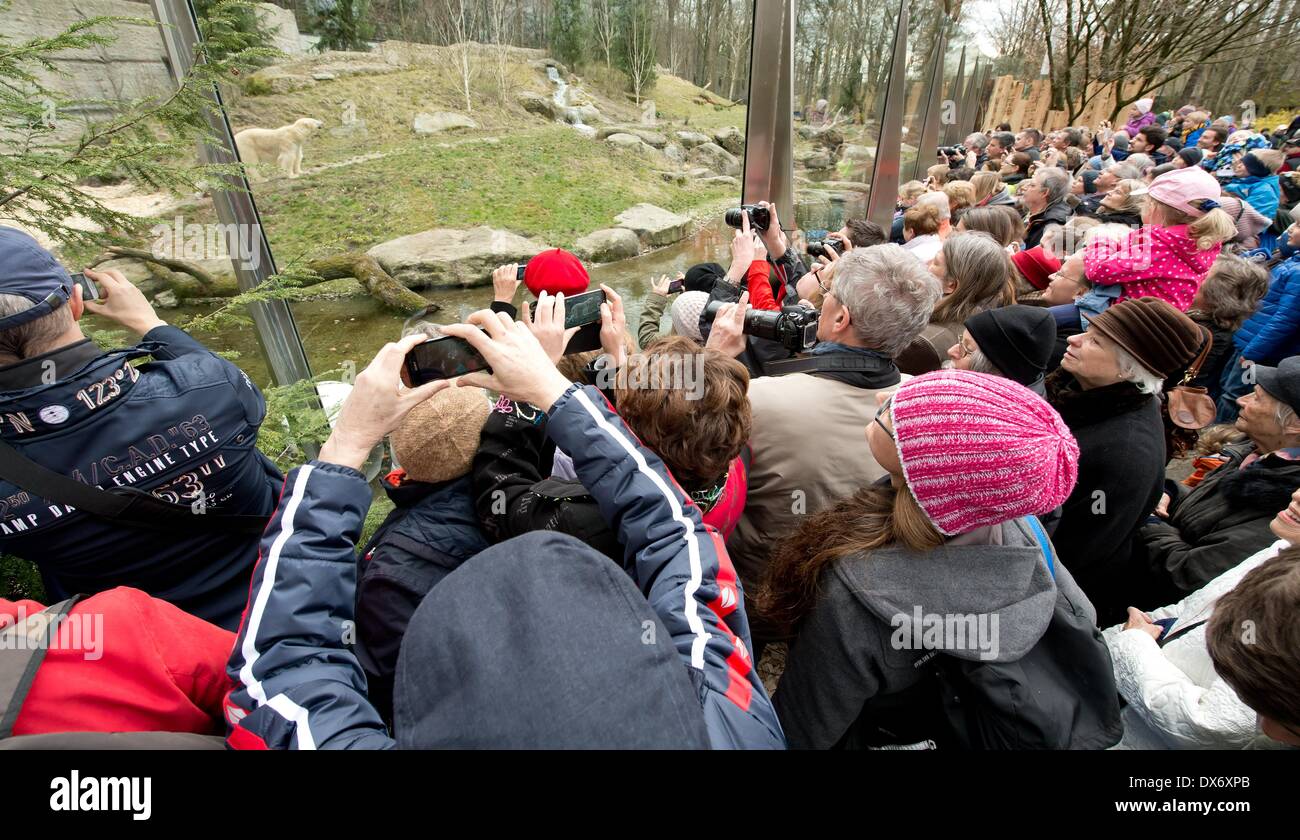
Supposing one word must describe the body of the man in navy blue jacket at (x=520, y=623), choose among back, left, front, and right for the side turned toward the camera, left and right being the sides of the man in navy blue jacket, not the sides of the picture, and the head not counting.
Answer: back

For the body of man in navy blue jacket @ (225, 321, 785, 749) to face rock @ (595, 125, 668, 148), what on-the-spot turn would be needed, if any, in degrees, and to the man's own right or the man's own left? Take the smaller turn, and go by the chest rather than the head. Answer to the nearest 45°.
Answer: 0° — they already face it

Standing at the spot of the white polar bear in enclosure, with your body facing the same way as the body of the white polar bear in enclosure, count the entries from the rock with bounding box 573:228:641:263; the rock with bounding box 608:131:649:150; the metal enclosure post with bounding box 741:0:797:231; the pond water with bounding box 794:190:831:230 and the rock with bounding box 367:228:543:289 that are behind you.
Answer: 0

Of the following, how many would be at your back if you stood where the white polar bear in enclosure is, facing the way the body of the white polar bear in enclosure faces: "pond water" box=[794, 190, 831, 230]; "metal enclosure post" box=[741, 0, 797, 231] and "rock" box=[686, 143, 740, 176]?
0

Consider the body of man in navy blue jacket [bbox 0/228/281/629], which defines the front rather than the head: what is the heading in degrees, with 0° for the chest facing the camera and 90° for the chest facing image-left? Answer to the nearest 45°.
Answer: approximately 180°

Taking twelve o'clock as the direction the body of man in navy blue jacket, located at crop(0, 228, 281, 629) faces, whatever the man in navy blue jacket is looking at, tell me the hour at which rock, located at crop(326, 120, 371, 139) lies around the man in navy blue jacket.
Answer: The rock is roughly at 1 o'clock from the man in navy blue jacket.

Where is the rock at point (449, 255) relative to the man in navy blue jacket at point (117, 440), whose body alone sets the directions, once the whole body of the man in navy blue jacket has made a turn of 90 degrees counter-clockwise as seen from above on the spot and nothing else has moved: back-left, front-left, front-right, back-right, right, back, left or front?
back-right

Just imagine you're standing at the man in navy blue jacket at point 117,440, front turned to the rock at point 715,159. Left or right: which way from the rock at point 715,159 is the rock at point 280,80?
left

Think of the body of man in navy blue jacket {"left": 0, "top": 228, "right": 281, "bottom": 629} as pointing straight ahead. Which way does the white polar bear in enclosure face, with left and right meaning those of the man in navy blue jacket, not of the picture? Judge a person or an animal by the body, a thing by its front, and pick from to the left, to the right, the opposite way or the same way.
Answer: to the right

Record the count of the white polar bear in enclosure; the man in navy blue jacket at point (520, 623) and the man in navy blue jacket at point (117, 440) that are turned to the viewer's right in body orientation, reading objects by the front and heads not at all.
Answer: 1

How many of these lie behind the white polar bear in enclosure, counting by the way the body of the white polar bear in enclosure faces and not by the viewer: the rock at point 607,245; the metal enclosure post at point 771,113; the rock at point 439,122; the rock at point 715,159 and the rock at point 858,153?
0

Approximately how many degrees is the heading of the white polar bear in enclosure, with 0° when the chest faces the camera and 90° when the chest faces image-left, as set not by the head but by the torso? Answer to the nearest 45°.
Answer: approximately 270°

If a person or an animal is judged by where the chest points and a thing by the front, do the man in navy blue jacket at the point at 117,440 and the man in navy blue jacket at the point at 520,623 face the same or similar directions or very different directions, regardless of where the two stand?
same or similar directions

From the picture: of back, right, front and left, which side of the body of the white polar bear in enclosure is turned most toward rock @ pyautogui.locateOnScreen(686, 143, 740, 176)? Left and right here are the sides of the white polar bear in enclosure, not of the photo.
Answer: front

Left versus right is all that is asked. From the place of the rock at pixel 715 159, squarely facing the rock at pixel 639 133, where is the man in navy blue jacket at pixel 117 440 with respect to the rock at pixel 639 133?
left
